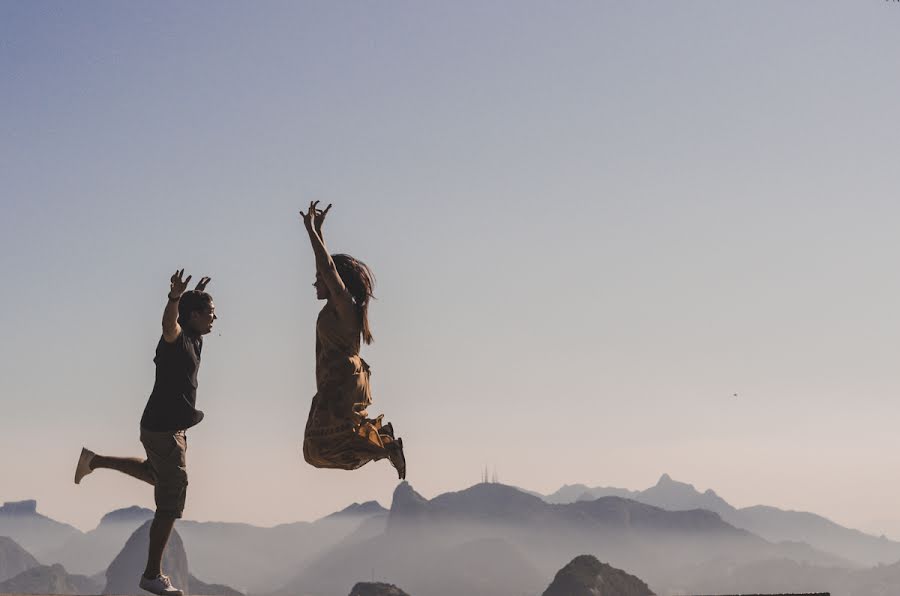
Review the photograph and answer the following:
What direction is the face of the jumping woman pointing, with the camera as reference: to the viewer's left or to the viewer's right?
to the viewer's left

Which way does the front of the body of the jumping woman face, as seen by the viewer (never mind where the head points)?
to the viewer's left
